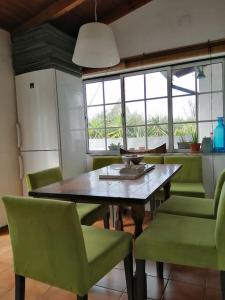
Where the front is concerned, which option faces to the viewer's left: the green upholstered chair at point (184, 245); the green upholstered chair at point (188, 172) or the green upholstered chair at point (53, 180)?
the green upholstered chair at point (184, 245)

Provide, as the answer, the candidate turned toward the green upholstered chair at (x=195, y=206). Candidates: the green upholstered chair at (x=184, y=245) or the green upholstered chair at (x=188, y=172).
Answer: the green upholstered chair at (x=188, y=172)

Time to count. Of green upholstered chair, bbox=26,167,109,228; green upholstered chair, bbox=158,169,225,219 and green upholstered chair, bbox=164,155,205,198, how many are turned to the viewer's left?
1

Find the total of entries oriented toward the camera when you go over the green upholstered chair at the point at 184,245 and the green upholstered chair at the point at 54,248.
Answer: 0

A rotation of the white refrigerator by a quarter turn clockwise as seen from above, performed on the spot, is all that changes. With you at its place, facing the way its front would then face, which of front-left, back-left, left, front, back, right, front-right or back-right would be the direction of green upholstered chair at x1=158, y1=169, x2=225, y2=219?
back

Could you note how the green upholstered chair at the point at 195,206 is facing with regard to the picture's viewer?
facing to the left of the viewer

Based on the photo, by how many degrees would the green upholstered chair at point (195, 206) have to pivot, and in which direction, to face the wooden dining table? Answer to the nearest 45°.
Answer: approximately 45° to its left

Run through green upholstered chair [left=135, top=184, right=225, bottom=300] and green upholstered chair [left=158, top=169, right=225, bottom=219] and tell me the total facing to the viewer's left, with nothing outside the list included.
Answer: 2

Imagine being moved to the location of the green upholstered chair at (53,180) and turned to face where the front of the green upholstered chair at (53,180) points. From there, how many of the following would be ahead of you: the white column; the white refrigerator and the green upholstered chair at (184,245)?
1

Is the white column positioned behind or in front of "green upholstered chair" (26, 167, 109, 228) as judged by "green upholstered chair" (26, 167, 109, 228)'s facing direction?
behind

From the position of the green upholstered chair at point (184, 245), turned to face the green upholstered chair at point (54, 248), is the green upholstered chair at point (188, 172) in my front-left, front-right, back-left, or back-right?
back-right
